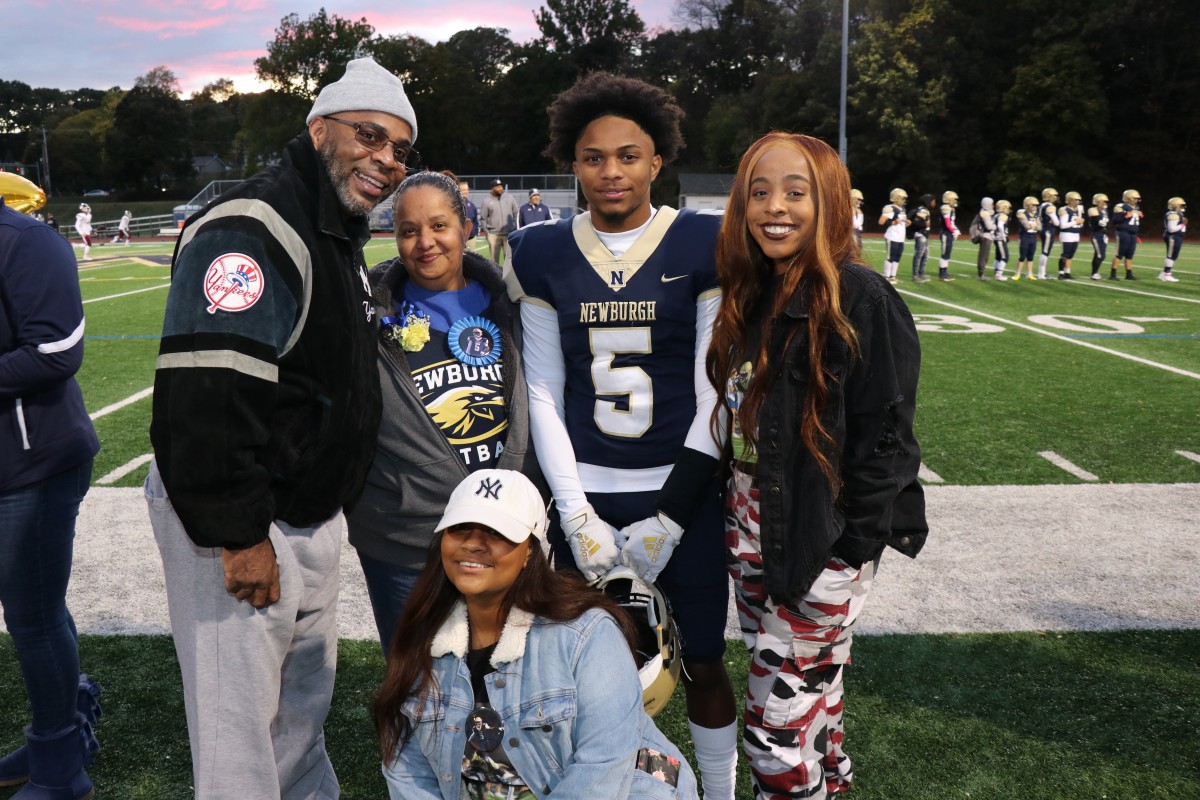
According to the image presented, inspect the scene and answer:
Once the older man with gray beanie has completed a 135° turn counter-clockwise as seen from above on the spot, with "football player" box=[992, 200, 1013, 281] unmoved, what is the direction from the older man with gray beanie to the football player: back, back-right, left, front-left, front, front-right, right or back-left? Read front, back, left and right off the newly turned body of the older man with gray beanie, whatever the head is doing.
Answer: front-right

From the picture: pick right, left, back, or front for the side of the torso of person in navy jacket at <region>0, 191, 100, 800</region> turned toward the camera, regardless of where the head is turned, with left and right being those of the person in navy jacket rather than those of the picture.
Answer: left

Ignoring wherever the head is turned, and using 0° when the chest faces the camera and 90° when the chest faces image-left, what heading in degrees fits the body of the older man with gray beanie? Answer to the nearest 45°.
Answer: approximately 315°

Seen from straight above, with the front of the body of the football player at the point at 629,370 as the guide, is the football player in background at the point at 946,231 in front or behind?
behind

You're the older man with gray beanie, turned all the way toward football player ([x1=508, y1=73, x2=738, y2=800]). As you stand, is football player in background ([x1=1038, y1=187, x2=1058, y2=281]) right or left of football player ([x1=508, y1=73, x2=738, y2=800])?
left
